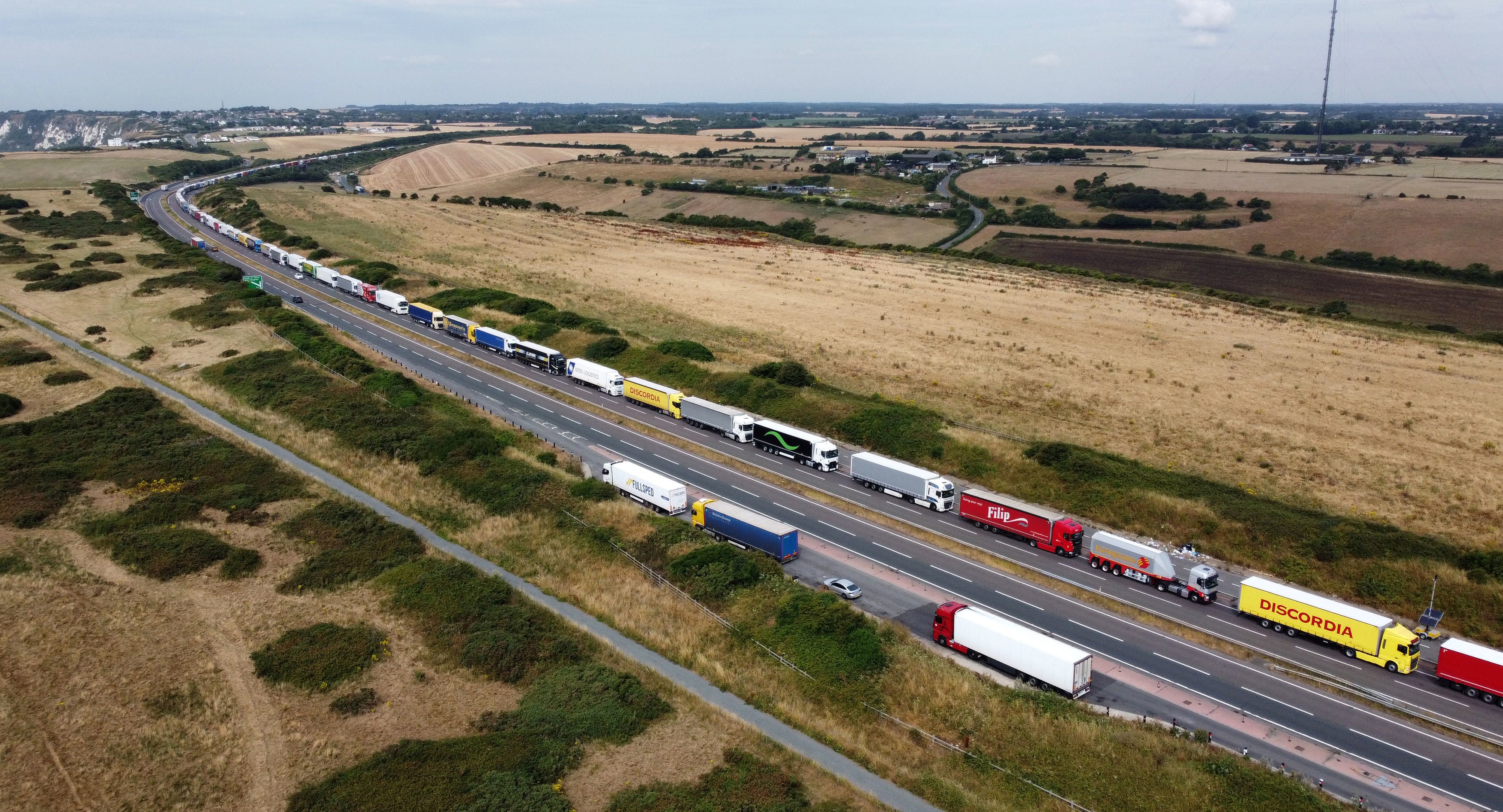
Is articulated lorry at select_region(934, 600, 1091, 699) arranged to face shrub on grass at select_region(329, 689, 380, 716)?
no

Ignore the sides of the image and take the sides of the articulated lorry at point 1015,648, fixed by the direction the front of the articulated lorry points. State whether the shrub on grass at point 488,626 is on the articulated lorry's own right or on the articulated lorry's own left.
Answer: on the articulated lorry's own left

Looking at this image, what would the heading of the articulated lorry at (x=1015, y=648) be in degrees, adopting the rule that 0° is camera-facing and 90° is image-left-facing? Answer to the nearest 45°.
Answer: approximately 135°

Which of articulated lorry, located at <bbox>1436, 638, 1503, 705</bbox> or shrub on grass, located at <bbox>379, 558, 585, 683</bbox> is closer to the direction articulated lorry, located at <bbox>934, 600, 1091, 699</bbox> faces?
the shrub on grass

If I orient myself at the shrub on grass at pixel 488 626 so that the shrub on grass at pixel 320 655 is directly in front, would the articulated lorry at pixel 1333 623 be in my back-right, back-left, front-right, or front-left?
back-left

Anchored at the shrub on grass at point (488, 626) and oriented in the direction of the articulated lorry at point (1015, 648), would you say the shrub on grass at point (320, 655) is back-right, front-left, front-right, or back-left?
back-right

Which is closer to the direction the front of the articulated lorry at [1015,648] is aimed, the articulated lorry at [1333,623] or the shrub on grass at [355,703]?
the shrub on grass

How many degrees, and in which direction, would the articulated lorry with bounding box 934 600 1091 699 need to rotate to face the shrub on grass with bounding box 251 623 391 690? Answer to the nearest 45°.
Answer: approximately 45° to its left

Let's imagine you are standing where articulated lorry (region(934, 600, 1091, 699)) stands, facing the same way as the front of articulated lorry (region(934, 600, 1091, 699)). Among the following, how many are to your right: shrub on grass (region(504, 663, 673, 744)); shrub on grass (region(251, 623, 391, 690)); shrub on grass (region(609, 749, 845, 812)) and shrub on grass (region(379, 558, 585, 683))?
0

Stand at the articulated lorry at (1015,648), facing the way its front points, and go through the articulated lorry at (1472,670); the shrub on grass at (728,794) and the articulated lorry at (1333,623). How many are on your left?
1

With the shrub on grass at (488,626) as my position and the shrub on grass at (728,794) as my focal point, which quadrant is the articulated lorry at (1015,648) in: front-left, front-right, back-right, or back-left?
front-left

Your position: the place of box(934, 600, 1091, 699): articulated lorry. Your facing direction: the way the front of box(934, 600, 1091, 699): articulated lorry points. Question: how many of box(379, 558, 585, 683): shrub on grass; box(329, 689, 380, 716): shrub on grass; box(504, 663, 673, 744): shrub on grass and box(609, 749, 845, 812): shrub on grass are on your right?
0

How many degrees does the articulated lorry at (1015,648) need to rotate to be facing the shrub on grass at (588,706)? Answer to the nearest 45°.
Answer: approximately 90° to its left

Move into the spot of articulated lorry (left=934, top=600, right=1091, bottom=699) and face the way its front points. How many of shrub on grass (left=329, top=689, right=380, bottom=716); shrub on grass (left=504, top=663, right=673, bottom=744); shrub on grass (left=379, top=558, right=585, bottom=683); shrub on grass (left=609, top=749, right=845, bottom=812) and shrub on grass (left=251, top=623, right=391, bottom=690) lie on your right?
0

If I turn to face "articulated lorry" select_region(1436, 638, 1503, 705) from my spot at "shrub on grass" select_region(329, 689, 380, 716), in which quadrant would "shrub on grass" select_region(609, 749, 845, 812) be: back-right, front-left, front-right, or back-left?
front-right

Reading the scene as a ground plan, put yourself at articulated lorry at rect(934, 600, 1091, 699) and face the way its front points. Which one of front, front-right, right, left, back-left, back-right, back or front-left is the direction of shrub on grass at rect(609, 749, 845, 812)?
left
